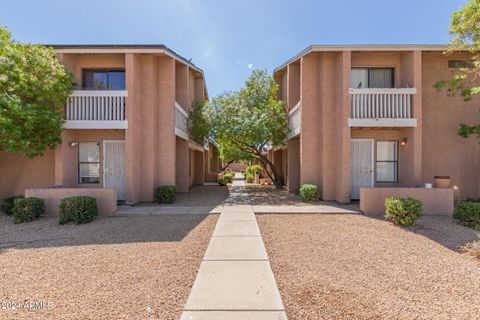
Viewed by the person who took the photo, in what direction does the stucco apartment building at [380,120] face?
facing the viewer

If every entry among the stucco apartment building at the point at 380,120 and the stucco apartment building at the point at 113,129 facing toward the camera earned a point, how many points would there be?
2

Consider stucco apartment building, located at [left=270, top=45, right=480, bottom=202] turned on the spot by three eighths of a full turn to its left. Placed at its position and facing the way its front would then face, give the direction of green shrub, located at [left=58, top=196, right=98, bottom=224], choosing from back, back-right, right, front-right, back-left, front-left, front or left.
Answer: back

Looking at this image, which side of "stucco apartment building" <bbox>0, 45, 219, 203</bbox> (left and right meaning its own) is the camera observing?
front

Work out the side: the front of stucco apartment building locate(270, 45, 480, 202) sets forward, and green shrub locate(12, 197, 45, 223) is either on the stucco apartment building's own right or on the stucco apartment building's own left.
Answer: on the stucco apartment building's own right
